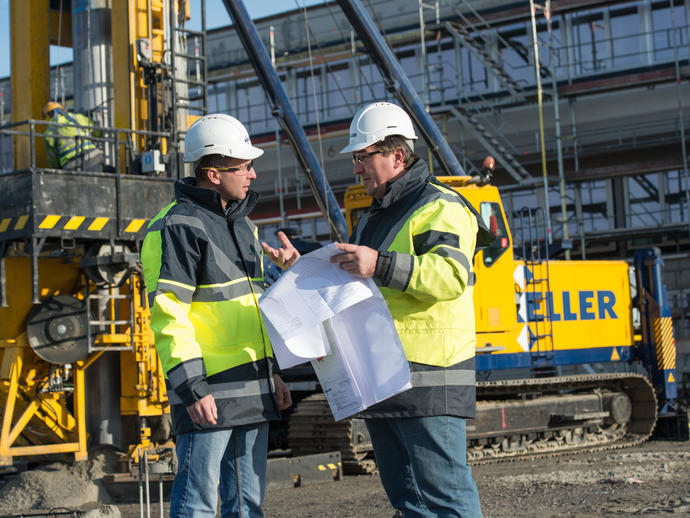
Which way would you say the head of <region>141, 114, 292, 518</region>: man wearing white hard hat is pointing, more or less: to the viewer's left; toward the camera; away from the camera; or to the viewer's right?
to the viewer's right

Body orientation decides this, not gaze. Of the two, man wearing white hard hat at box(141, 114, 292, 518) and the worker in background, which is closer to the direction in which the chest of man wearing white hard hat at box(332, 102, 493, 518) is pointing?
the man wearing white hard hat

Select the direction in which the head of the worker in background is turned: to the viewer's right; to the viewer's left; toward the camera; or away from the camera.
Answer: to the viewer's left

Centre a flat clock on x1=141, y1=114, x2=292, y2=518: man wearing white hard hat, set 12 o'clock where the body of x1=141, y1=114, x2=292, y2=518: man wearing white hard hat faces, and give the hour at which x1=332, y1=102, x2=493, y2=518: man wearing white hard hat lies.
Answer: x1=332, y1=102, x2=493, y2=518: man wearing white hard hat is roughly at 11 o'clock from x1=141, y1=114, x2=292, y2=518: man wearing white hard hat.

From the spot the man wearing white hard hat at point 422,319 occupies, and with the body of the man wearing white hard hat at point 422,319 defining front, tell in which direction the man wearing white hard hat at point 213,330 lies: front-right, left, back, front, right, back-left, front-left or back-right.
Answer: front

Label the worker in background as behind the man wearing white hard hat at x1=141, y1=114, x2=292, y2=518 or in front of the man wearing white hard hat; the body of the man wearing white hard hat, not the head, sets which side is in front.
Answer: behind

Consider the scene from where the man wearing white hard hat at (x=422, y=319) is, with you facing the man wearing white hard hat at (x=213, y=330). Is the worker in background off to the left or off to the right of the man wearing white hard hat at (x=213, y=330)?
right

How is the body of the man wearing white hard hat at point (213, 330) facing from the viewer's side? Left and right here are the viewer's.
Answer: facing the viewer and to the right of the viewer

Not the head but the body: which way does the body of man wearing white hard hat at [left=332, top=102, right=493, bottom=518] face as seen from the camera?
to the viewer's left

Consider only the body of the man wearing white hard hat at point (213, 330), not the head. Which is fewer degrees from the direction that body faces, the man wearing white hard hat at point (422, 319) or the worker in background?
the man wearing white hard hat

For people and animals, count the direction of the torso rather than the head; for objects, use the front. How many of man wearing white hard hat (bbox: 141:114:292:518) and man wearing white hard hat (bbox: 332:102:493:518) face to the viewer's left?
1
